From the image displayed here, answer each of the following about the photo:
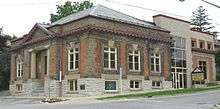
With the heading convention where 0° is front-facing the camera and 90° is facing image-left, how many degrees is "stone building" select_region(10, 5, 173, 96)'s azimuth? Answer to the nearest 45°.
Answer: approximately 45°
